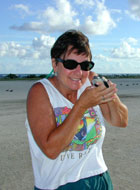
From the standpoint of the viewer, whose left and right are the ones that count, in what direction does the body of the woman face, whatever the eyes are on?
facing the viewer and to the right of the viewer
